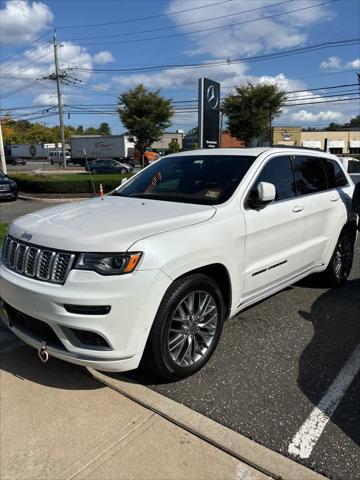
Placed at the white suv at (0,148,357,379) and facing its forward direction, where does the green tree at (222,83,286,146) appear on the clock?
The green tree is roughly at 5 o'clock from the white suv.

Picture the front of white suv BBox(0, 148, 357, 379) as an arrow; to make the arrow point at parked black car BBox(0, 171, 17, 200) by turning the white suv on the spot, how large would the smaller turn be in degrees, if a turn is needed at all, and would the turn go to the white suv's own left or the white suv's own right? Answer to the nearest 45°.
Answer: approximately 90° to the white suv's own right

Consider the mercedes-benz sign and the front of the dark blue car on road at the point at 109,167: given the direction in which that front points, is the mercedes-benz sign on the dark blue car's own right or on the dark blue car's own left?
on the dark blue car's own right

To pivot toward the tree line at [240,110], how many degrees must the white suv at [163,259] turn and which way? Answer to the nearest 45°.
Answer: approximately 135° to its right

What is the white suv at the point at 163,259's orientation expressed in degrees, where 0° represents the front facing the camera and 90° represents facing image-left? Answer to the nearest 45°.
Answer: approximately 45°
